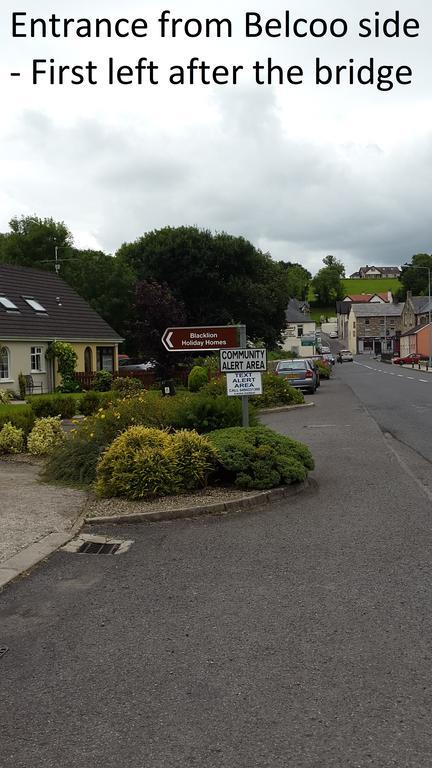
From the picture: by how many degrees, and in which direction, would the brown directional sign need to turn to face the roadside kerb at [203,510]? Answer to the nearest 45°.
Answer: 0° — it already faces it

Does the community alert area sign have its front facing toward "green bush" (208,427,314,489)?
yes

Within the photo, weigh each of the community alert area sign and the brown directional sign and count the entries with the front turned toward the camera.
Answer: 2

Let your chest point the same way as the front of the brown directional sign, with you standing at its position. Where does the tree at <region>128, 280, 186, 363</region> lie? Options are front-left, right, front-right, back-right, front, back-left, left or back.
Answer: back

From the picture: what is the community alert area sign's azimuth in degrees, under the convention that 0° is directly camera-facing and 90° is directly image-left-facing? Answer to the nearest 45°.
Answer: approximately 0°

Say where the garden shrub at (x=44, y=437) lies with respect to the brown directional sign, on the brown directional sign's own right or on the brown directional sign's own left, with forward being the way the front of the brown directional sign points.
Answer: on the brown directional sign's own right

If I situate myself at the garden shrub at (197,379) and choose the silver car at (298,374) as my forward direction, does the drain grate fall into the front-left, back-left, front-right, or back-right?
back-right

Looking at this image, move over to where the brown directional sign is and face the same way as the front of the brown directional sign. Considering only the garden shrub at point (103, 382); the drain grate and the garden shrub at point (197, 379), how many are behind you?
2

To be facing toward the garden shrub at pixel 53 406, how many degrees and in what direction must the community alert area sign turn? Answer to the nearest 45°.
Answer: approximately 135° to its right

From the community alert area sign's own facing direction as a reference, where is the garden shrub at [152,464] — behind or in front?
in front

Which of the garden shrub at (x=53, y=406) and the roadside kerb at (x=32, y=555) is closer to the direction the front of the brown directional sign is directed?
the roadside kerb

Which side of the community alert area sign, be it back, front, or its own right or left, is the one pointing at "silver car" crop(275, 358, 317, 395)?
back
